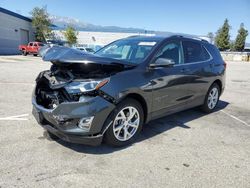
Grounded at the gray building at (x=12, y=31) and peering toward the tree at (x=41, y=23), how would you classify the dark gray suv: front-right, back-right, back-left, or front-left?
back-right

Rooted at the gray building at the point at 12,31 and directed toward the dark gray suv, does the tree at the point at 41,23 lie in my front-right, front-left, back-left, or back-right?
back-left

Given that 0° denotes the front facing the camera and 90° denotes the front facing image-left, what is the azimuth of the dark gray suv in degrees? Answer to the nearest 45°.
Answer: approximately 45°

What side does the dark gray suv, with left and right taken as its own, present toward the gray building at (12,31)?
right

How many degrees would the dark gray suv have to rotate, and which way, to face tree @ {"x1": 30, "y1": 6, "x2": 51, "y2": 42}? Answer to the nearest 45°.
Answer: approximately 135° to its right
